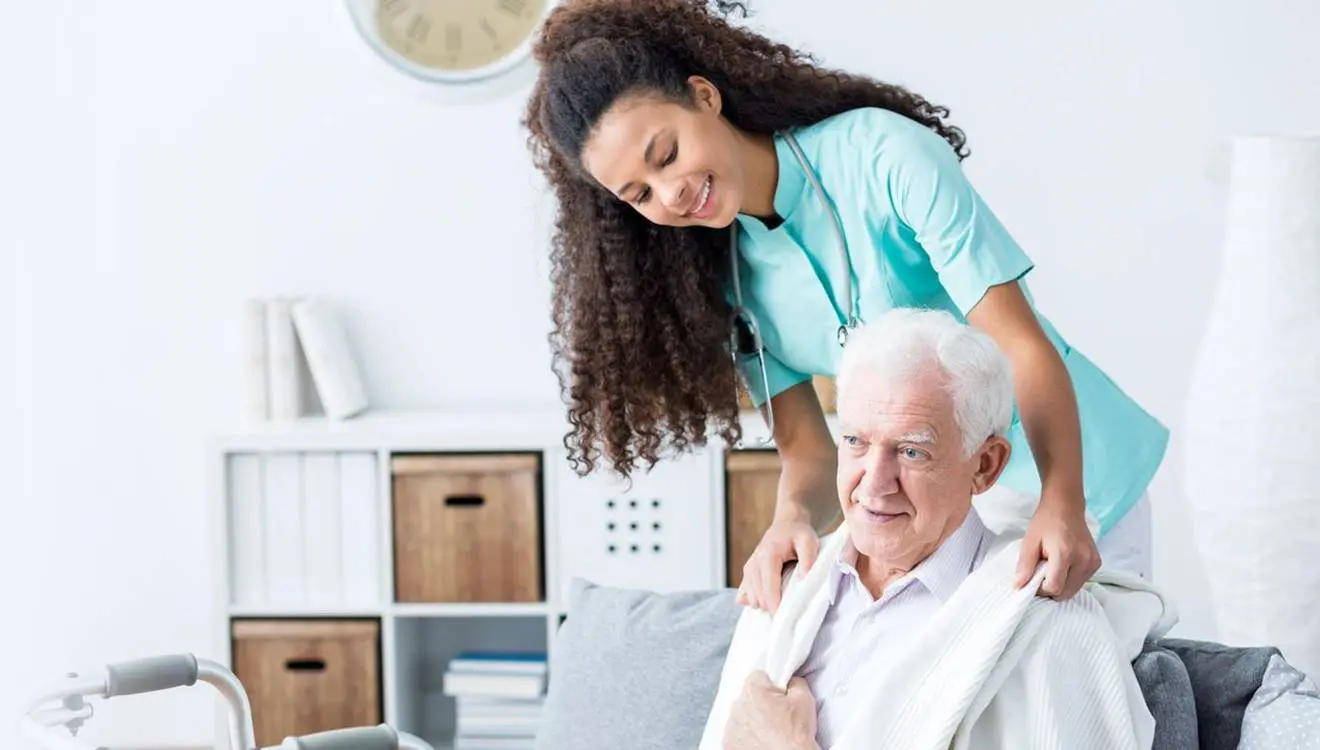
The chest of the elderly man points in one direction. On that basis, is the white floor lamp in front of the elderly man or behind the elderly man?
behind

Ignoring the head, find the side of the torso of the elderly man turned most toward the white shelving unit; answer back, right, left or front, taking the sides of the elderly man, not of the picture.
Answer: right

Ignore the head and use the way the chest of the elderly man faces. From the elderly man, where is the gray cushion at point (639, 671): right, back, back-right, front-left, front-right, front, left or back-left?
right

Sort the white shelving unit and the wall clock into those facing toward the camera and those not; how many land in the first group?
2

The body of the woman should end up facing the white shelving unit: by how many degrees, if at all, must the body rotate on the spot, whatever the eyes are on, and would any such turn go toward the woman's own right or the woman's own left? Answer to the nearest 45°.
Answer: approximately 90° to the woman's own right

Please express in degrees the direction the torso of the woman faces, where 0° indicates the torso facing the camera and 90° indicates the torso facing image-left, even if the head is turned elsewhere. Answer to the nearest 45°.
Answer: approximately 45°

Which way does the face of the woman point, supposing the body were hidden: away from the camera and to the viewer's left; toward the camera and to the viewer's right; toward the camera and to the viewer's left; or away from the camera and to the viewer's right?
toward the camera and to the viewer's left

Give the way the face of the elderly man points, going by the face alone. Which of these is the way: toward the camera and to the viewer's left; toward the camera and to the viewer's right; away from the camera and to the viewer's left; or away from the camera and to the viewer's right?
toward the camera and to the viewer's left

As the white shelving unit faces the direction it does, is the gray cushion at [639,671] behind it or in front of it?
in front
